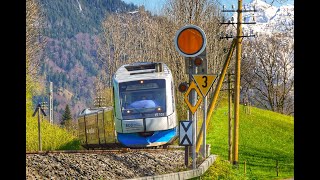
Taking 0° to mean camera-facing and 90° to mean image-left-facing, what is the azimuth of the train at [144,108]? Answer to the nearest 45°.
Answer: approximately 0°
